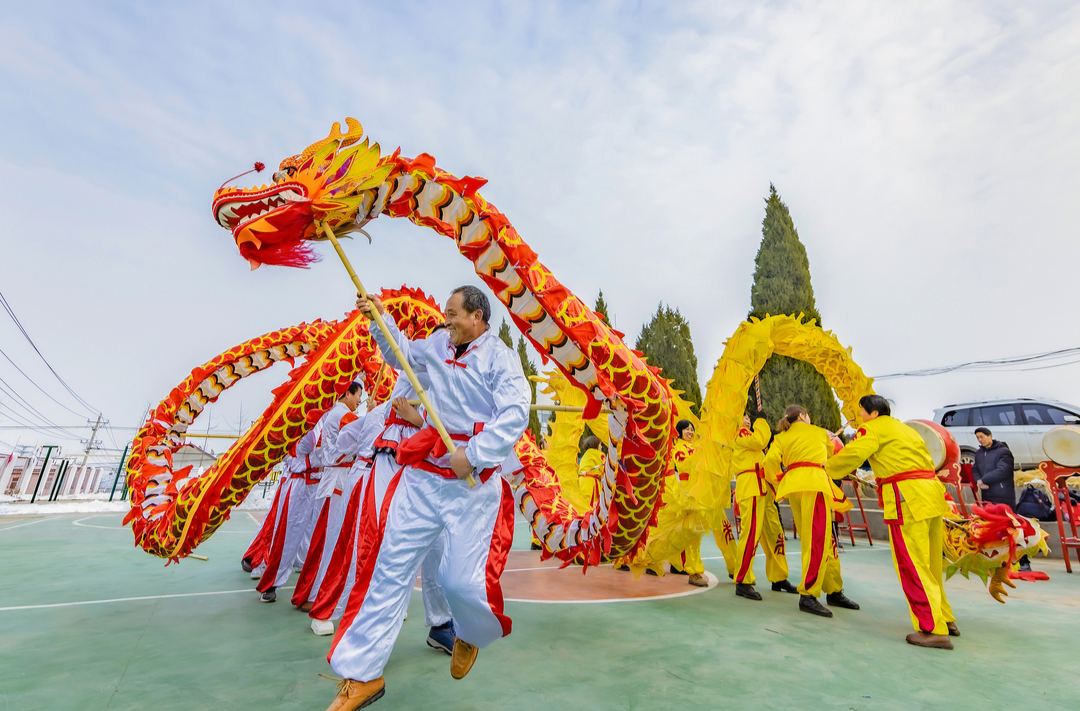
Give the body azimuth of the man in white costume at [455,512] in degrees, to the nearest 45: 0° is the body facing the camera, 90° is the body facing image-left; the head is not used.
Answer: approximately 45°

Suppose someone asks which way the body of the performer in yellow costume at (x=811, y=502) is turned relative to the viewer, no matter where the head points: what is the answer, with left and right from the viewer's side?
facing away from the viewer and to the right of the viewer

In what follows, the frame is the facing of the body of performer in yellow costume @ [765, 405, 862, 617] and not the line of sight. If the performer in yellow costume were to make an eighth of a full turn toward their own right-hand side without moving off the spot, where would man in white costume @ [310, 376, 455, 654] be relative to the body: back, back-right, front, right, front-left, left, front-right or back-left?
back-right

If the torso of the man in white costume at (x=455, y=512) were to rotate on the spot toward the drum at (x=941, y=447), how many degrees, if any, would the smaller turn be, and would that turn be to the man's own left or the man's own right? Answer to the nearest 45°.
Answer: approximately 180°
